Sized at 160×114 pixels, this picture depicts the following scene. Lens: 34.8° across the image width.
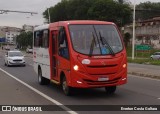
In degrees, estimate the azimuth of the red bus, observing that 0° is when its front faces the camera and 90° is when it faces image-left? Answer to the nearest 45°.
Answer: approximately 315°
